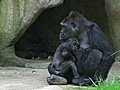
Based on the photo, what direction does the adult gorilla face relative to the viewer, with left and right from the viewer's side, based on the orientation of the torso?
facing to the left of the viewer
